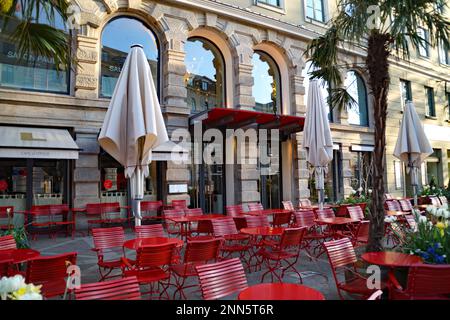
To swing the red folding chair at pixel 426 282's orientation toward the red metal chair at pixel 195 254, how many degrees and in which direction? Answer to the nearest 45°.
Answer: approximately 45° to its left

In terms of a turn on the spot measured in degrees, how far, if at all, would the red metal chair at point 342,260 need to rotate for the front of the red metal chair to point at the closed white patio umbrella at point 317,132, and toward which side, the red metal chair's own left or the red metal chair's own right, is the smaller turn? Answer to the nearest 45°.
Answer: approximately 135° to the red metal chair's own left

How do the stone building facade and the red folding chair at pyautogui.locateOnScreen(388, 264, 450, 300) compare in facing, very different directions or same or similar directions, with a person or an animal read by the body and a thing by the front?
very different directions

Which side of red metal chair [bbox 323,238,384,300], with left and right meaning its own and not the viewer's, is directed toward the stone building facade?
back

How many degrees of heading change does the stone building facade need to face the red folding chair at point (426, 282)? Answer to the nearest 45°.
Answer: approximately 45° to its right

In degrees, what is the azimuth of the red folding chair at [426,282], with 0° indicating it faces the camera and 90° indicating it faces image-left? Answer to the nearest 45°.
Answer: approximately 135°

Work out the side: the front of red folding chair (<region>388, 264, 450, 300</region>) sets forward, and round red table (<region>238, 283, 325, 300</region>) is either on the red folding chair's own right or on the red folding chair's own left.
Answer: on the red folding chair's own left

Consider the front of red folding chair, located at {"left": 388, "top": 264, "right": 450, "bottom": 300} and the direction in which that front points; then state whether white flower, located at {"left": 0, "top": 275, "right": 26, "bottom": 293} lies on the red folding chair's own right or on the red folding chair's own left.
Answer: on the red folding chair's own left

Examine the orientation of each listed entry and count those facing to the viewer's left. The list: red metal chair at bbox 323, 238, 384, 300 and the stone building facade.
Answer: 0

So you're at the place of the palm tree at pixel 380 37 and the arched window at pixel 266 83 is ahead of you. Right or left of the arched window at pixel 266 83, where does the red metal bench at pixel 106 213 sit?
left

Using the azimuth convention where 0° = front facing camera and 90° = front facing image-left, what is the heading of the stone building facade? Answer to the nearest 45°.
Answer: approximately 315°
